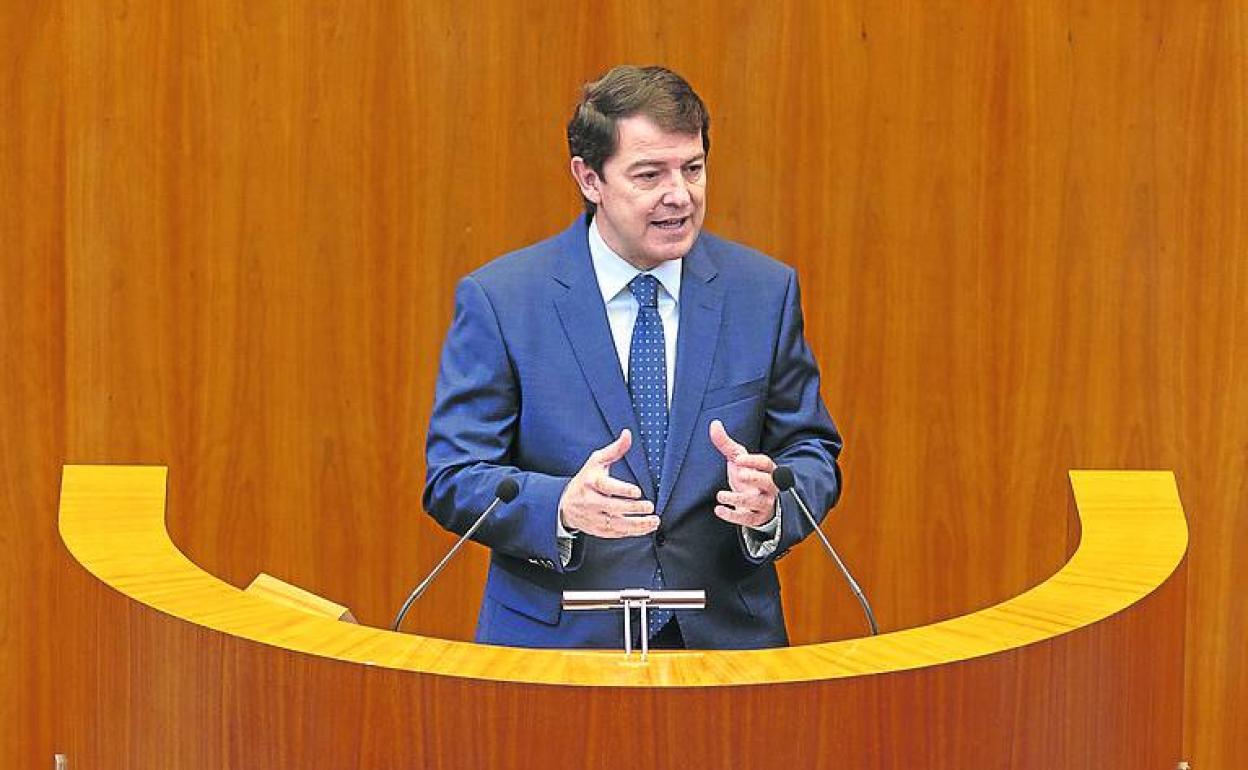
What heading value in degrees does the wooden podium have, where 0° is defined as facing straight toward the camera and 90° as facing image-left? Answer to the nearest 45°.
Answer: approximately 0°

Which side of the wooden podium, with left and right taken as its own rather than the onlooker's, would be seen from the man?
back
